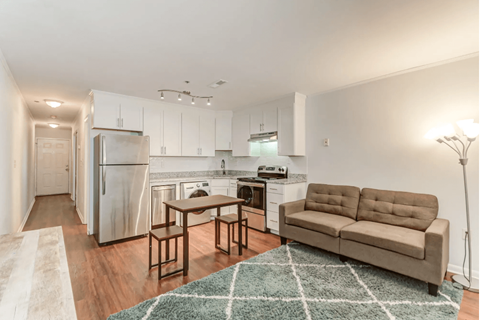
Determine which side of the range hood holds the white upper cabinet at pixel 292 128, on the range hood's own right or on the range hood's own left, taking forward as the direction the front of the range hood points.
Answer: on the range hood's own left

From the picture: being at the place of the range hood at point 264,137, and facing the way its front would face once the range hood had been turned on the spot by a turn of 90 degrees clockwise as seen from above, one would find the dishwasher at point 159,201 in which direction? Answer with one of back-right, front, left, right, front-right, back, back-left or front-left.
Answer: front-left

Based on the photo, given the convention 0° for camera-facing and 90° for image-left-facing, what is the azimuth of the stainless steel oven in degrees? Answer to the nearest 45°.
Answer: approximately 45°

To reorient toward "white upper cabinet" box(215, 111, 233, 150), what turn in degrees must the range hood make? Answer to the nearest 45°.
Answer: approximately 90° to its right

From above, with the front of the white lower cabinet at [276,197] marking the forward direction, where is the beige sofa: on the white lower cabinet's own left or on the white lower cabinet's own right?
on the white lower cabinet's own left

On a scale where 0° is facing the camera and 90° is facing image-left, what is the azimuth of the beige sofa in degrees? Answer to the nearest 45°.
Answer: approximately 45°

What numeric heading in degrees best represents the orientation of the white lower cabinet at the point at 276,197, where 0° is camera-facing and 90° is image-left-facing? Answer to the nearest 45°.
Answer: approximately 45°
